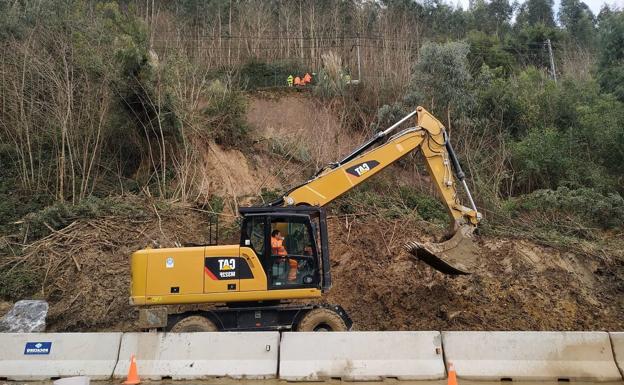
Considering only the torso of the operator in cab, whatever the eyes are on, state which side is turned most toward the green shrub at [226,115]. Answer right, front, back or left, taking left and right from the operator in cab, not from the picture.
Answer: left

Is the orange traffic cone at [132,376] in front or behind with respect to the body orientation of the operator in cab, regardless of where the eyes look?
behind

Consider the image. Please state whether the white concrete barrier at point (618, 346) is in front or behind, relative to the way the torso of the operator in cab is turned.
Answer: in front

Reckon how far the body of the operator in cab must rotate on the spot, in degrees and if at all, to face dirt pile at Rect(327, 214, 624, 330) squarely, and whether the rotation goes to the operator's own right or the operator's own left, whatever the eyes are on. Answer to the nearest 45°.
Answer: approximately 45° to the operator's own left

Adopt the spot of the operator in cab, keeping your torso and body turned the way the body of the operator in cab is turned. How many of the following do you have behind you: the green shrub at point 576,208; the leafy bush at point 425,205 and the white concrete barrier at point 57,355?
1

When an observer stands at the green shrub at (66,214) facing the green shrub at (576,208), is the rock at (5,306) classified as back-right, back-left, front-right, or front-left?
back-right

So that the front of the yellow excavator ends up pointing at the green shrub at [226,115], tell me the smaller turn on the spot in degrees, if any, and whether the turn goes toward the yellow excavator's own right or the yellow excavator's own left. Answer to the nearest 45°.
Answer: approximately 90° to the yellow excavator's own left

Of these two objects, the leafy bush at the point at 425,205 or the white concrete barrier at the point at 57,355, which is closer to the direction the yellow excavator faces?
the leafy bush

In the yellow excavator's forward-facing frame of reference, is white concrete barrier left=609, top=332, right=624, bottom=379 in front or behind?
in front

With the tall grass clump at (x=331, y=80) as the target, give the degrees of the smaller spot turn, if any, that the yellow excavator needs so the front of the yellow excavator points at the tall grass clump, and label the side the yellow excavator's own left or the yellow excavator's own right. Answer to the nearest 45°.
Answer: approximately 90° to the yellow excavator's own left

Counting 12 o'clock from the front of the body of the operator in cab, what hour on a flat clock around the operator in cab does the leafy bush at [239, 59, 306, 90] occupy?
The leafy bush is roughly at 9 o'clock from the operator in cab.

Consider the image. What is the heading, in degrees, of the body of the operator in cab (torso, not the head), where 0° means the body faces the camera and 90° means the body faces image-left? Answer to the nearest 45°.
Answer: approximately 270°

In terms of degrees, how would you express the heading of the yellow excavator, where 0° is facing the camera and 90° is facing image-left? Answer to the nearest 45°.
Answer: approximately 270°
